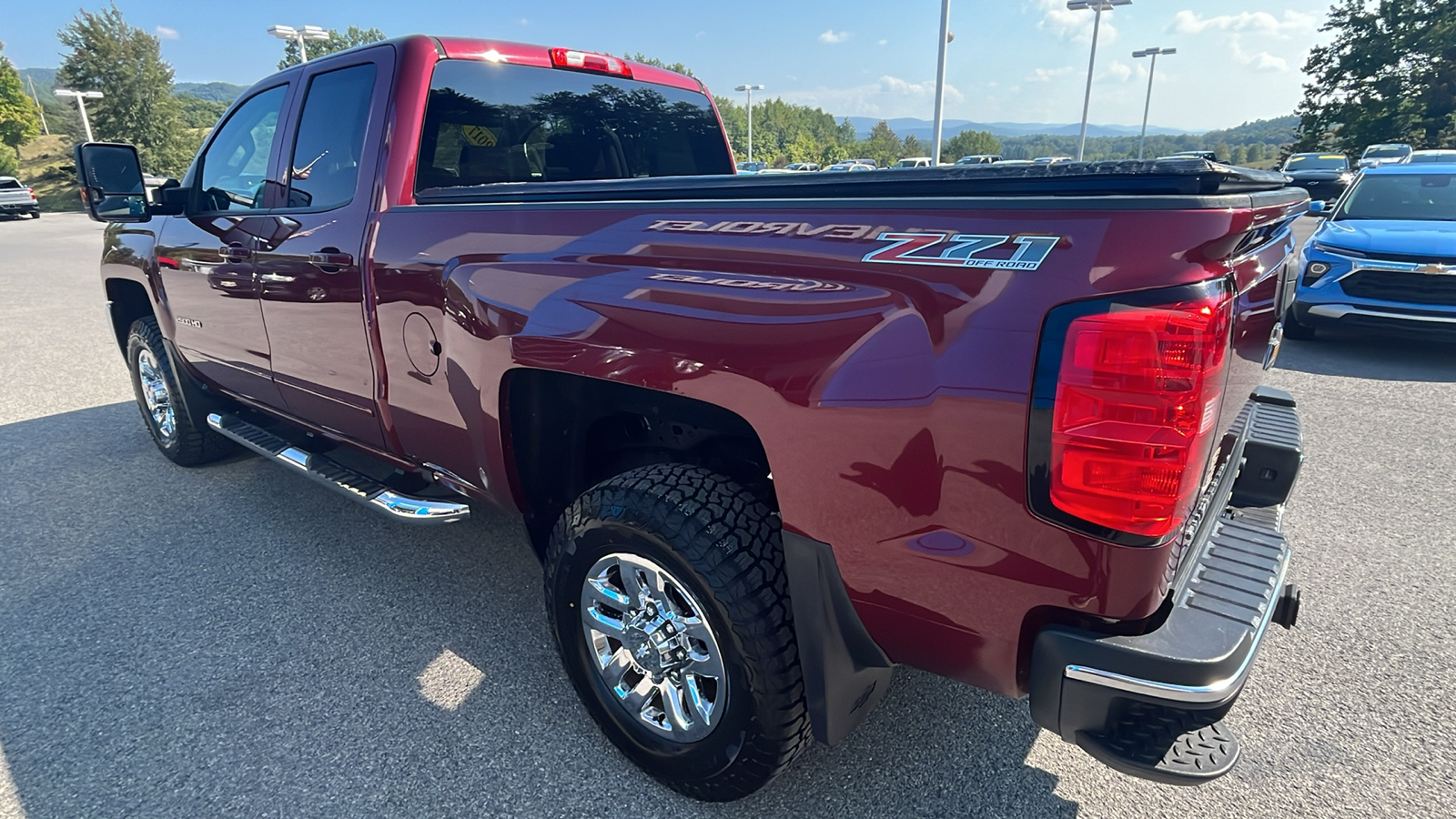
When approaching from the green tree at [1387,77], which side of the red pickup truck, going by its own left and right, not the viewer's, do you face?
right

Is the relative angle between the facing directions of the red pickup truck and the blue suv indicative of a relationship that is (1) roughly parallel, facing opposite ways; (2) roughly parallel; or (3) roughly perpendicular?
roughly perpendicular

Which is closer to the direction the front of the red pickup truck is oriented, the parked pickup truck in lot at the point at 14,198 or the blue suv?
the parked pickup truck in lot

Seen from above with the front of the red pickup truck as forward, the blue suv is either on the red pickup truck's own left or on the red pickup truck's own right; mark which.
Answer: on the red pickup truck's own right

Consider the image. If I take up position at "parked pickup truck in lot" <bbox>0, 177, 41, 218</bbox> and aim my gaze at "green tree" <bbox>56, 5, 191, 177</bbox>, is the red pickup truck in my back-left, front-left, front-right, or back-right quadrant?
back-right

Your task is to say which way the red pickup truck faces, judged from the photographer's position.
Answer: facing away from the viewer and to the left of the viewer

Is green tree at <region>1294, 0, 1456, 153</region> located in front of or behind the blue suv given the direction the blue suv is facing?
behind

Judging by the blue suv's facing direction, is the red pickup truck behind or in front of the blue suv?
in front

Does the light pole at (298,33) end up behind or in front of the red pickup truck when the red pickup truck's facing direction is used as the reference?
in front

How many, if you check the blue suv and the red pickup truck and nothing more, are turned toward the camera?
1

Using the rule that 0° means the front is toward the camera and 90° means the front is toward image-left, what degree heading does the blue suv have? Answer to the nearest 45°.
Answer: approximately 0°
